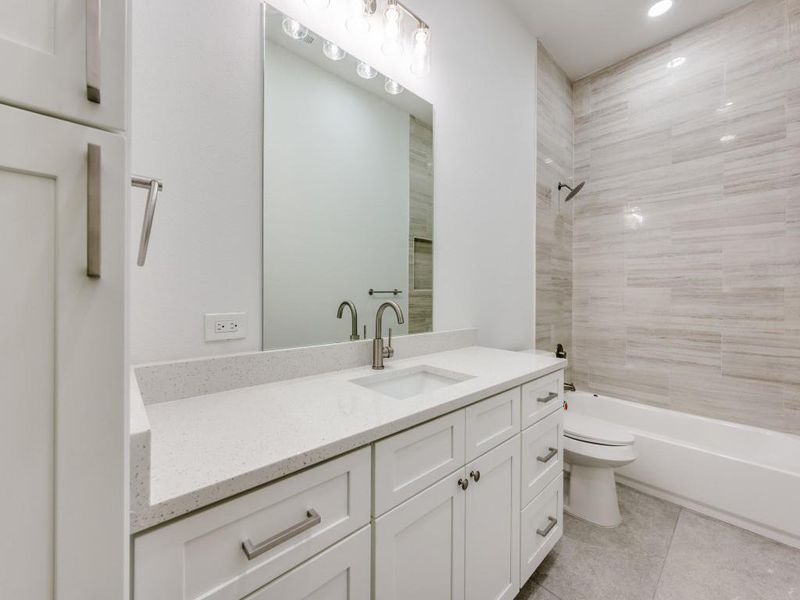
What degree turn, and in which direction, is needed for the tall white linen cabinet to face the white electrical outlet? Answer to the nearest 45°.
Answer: approximately 90° to its left

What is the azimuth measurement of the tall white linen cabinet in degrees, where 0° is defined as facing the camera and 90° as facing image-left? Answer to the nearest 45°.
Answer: approximately 315°

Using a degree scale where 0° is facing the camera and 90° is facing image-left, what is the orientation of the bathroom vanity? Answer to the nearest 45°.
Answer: approximately 315°

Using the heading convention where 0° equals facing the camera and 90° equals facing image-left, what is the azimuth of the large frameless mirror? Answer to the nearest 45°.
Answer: approximately 315°

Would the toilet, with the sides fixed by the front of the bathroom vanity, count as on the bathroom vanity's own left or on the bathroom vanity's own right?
on the bathroom vanity's own left
